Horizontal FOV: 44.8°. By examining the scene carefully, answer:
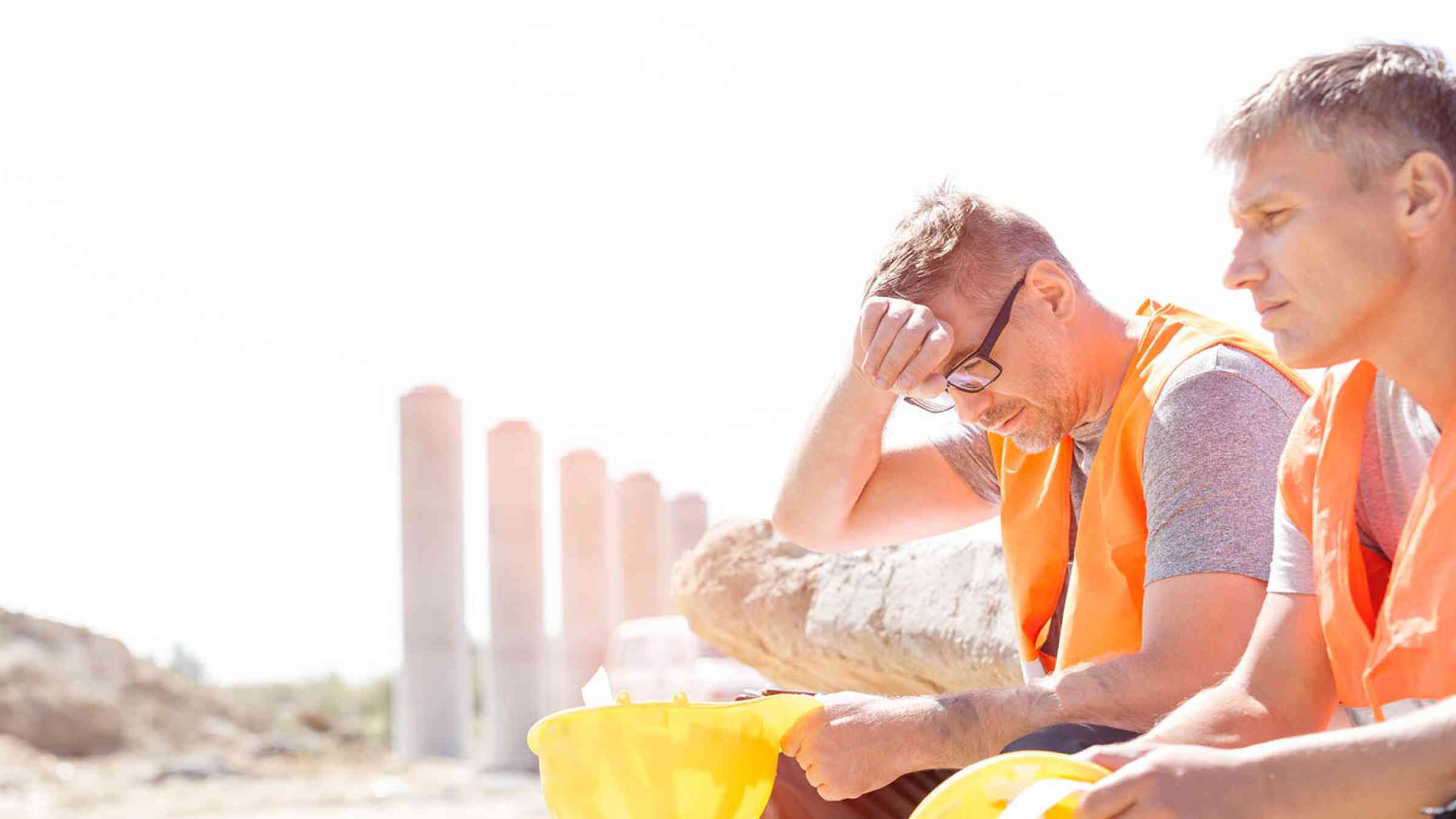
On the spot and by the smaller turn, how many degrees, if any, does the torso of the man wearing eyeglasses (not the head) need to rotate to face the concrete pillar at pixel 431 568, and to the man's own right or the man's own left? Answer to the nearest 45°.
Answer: approximately 90° to the man's own right

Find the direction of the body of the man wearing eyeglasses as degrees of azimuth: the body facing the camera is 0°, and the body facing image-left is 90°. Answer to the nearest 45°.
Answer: approximately 45°

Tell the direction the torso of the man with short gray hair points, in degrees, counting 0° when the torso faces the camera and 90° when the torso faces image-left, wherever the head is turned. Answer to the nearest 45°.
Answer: approximately 45°

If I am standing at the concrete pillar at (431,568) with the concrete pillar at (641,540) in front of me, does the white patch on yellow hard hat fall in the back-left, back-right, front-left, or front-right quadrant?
back-right

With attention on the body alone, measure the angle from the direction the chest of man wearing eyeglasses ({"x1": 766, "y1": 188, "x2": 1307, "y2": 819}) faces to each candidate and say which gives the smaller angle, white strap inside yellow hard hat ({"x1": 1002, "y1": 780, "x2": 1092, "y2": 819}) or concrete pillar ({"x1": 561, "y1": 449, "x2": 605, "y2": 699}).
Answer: the white strap inside yellow hard hat

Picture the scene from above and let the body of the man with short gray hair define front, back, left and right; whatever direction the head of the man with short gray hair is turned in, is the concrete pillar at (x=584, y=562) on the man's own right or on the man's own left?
on the man's own right

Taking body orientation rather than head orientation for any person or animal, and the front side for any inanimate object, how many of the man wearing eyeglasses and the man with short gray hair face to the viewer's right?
0
